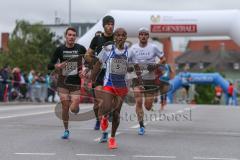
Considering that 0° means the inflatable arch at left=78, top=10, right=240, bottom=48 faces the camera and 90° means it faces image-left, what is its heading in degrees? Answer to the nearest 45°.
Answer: approximately 0°

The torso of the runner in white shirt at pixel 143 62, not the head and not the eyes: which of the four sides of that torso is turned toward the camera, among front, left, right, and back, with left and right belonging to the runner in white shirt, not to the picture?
front

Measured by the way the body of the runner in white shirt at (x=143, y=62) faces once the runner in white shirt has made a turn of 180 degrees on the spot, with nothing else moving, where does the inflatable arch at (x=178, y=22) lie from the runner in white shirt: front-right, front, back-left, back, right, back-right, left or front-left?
front
